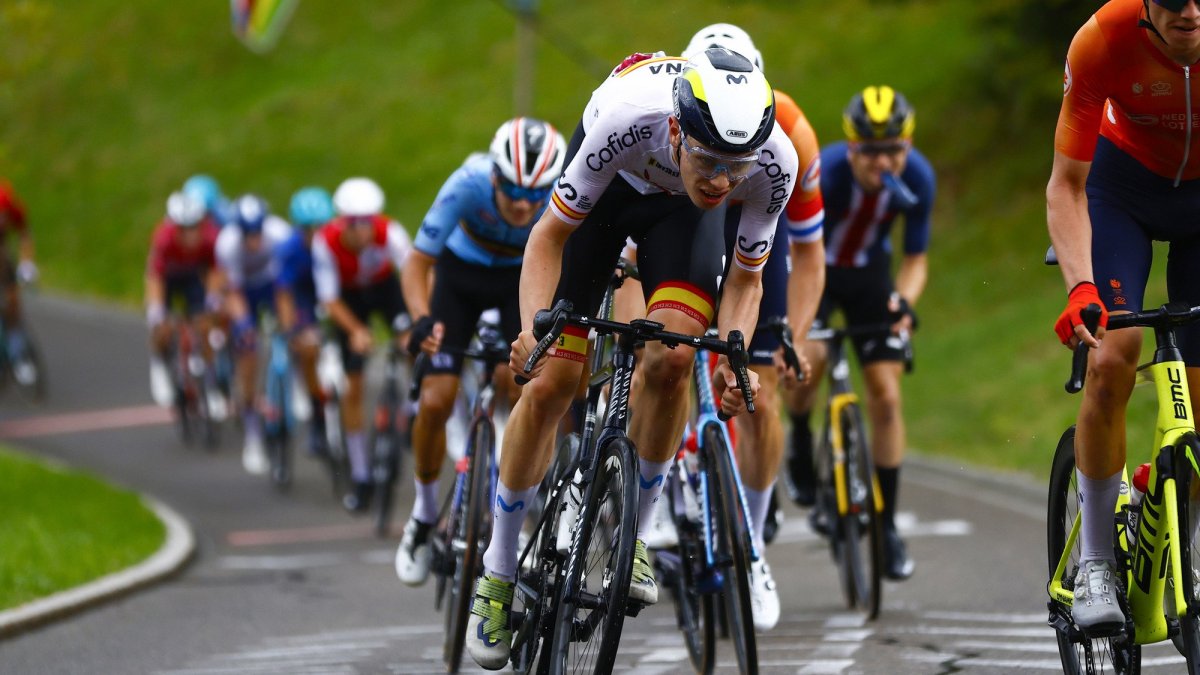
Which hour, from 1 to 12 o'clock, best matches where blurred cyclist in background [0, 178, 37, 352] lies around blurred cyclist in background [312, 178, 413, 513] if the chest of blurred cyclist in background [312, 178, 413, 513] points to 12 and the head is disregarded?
blurred cyclist in background [0, 178, 37, 352] is roughly at 5 o'clock from blurred cyclist in background [312, 178, 413, 513].

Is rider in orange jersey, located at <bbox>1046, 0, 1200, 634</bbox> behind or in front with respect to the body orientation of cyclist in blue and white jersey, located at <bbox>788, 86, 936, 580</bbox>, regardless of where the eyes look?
in front

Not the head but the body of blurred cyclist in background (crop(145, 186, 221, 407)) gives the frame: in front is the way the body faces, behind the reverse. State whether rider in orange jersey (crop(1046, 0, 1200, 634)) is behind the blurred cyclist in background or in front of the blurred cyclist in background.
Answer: in front

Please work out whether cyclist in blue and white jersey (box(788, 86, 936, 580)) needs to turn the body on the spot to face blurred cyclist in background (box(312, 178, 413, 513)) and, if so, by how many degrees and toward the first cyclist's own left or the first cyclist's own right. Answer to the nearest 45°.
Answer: approximately 135° to the first cyclist's own right

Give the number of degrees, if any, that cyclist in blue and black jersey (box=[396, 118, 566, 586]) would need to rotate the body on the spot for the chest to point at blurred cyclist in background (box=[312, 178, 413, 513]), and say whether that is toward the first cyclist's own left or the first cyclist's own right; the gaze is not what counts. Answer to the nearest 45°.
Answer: approximately 180°

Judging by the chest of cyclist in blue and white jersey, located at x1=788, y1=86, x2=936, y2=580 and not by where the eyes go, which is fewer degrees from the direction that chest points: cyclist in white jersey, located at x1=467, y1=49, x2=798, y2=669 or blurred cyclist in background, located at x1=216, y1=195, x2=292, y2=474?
the cyclist in white jersey
